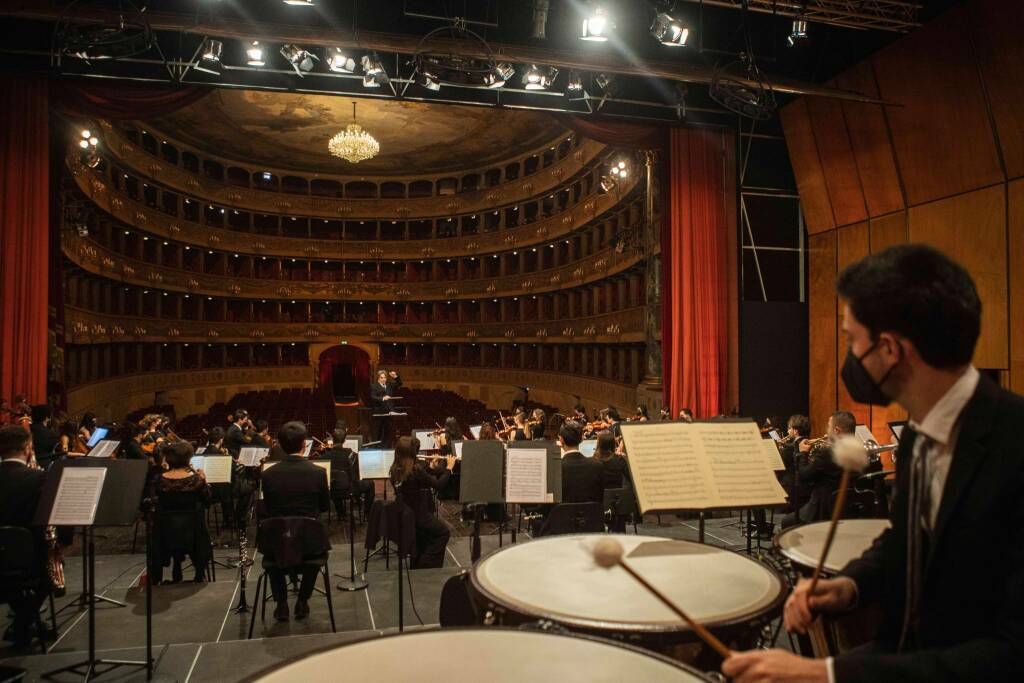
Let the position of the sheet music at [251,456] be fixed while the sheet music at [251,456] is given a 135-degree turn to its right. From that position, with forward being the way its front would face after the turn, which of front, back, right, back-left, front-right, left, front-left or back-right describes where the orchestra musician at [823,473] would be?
back

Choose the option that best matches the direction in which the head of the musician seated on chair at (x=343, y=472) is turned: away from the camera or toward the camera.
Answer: away from the camera

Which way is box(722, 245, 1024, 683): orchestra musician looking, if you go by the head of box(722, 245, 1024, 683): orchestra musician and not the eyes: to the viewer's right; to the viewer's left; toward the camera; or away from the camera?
to the viewer's left

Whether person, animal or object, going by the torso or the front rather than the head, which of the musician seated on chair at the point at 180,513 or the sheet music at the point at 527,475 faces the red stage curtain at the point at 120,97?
the musician seated on chair

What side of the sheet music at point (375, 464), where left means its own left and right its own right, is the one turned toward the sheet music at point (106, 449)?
right

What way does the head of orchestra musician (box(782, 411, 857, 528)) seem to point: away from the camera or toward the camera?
away from the camera

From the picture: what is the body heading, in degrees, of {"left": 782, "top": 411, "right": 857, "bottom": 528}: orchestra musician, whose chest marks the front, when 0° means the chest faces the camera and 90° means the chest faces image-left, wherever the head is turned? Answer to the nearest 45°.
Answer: approximately 90°

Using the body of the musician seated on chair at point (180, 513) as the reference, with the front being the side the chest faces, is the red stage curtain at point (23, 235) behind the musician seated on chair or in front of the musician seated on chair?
in front

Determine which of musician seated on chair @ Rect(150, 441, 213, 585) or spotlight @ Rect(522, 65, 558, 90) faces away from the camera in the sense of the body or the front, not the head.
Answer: the musician seated on chair

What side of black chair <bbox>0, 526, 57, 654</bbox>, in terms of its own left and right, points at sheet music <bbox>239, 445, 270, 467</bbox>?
front

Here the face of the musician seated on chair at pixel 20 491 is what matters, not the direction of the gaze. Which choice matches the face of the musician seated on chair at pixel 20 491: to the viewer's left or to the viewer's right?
to the viewer's right

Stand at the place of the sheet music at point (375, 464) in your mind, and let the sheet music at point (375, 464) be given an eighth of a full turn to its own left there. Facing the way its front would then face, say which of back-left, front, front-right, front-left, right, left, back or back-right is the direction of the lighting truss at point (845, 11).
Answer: front-left

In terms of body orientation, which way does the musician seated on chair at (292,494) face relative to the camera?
away from the camera

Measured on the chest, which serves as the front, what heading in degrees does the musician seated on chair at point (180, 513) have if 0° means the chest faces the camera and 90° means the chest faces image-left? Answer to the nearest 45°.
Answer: approximately 180°
